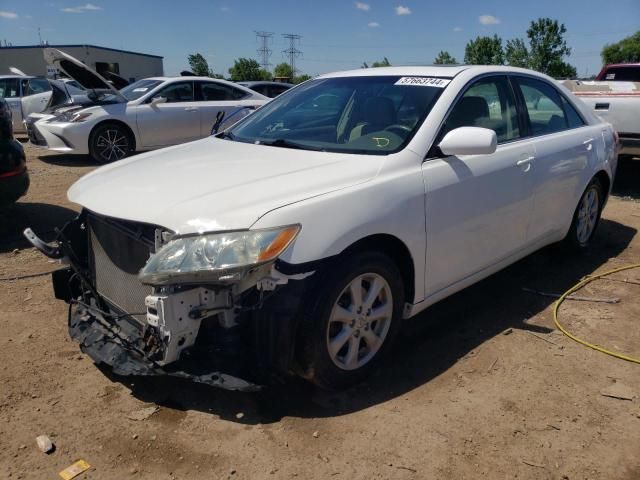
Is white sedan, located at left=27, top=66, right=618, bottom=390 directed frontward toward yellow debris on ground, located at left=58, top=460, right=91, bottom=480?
yes

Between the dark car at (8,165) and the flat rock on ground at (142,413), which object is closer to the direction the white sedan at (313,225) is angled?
the flat rock on ground

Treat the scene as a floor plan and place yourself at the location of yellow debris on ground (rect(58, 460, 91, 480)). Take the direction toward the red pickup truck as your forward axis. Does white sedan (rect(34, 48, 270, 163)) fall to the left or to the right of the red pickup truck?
left

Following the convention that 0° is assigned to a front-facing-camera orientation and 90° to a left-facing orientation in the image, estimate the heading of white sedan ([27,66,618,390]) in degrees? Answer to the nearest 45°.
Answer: approximately 45°

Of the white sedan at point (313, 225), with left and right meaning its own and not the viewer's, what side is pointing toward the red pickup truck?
back

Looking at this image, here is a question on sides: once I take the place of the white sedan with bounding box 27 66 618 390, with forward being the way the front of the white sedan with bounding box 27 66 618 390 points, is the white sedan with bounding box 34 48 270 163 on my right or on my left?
on my right

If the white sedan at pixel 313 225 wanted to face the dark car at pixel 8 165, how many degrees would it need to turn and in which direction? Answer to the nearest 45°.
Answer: approximately 90° to its right
